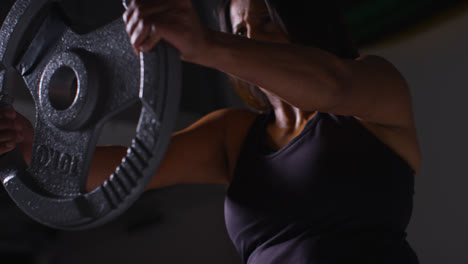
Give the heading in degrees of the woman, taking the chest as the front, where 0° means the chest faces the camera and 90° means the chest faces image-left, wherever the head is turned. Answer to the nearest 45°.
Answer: approximately 45°

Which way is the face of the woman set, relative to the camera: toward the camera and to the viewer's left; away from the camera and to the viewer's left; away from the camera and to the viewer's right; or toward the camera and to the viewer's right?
toward the camera and to the viewer's left
